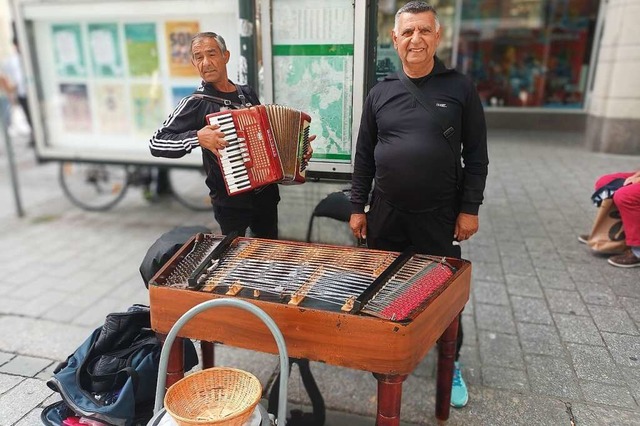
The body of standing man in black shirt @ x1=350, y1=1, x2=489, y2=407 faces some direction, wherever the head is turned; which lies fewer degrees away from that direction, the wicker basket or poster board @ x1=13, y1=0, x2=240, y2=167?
the wicker basket

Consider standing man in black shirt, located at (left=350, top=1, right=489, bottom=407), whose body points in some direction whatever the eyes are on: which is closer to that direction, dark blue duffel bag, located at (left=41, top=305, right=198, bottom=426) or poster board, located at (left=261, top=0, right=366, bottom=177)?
the dark blue duffel bag

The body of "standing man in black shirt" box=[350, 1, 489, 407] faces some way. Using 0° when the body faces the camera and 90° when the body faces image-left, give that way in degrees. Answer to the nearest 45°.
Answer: approximately 0°

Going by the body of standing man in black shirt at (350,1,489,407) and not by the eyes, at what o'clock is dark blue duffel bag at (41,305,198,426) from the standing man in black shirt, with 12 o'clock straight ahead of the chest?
The dark blue duffel bag is roughly at 2 o'clock from the standing man in black shirt.

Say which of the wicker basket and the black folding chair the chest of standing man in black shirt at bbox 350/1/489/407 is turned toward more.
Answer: the wicker basket

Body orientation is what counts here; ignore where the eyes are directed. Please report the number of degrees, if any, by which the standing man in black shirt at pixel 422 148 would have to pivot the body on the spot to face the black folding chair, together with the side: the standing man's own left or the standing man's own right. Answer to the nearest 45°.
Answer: approximately 135° to the standing man's own right

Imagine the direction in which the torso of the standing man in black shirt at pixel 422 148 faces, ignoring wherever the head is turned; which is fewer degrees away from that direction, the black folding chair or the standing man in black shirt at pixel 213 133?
the standing man in black shirt

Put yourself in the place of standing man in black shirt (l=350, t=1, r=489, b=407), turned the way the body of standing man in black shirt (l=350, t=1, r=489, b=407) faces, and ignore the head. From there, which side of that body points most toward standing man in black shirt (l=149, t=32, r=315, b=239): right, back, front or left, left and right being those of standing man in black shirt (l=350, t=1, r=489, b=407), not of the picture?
right

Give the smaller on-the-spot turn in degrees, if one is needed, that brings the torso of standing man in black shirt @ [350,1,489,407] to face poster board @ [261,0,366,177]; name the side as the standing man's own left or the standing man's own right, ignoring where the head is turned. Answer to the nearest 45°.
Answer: approximately 135° to the standing man's own right

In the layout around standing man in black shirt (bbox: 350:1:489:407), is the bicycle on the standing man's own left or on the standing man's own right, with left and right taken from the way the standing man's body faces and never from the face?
on the standing man's own right
